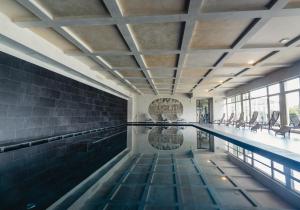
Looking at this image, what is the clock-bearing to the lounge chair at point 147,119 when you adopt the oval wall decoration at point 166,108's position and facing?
The lounge chair is roughly at 3 o'clock from the oval wall decoration.

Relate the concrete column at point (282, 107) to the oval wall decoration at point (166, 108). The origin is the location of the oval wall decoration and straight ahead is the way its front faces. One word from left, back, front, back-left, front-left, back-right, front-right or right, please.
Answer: front-left

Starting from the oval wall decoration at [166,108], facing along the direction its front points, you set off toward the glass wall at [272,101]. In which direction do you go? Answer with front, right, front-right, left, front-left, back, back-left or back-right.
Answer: front-left

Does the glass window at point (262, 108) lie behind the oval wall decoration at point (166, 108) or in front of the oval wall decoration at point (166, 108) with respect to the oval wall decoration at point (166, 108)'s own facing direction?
in front

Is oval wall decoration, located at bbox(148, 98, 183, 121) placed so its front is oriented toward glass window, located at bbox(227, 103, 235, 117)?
no

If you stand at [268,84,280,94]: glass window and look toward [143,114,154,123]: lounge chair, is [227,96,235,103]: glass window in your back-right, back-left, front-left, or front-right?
front-right

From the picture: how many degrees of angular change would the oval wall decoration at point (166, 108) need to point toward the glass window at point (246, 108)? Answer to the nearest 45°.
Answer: approximately 45° to its left

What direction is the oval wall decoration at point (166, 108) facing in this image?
toward the camera

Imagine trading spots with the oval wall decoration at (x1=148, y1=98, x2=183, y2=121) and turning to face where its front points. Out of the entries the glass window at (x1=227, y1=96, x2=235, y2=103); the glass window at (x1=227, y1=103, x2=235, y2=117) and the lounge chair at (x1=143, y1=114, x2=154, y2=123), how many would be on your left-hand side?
2

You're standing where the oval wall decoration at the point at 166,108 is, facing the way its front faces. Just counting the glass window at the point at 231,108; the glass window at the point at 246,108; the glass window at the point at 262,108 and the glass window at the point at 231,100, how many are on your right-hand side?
0

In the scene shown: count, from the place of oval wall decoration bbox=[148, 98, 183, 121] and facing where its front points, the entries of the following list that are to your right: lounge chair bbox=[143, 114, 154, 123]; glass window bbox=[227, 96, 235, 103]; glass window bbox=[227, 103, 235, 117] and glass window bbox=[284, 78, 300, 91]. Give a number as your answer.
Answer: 1
